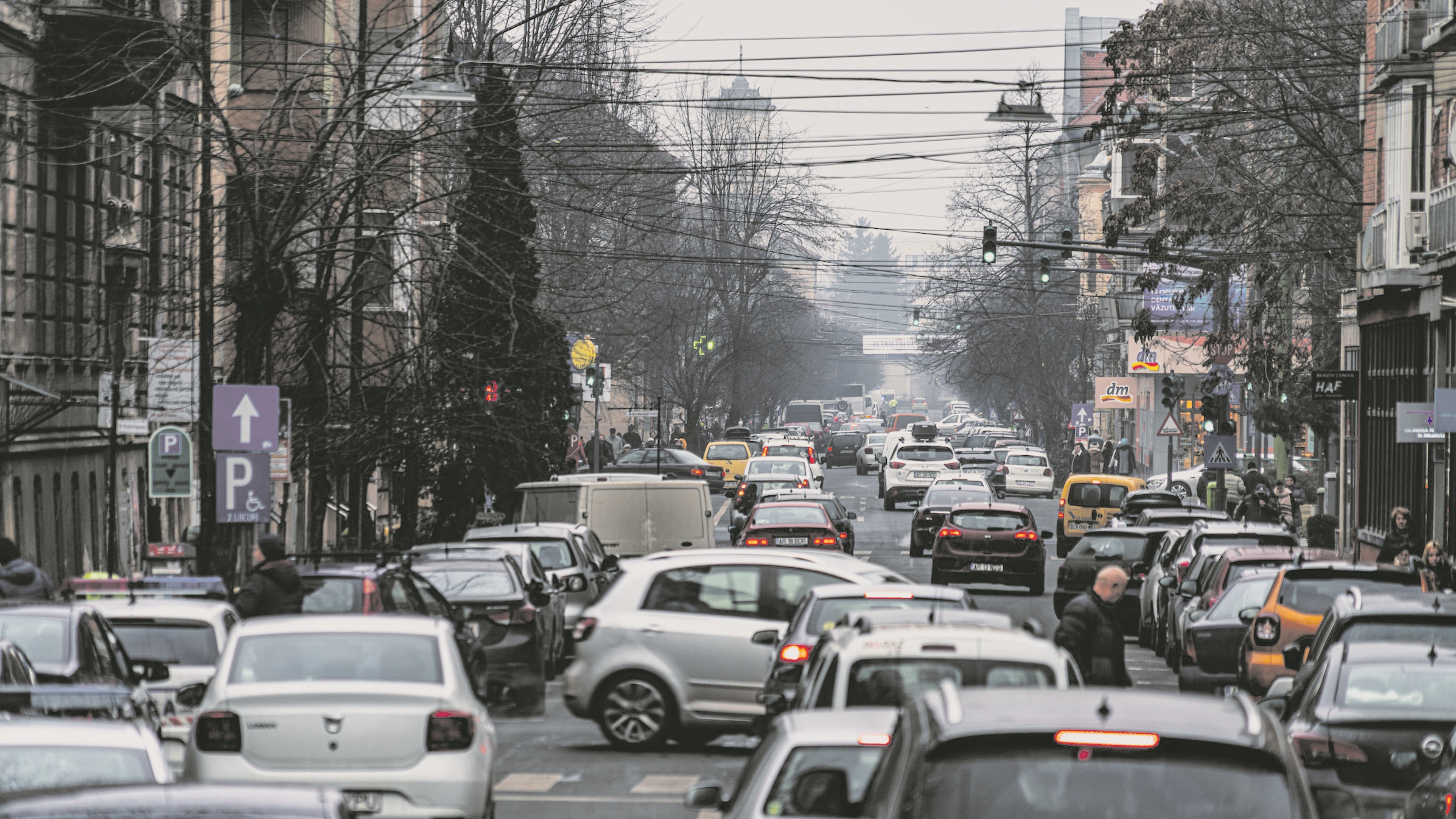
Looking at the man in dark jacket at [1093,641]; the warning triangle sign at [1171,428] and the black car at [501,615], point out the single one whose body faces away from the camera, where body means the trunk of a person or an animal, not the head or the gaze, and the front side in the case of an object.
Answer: the black car

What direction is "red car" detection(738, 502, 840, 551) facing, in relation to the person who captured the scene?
facing away from the viewer

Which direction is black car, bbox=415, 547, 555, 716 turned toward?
away from the camera

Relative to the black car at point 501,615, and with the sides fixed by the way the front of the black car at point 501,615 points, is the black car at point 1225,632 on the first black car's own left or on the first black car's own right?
on the first black car's own right

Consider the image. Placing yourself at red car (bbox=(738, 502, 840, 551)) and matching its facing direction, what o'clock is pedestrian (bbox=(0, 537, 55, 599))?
The pedestrian is roughly at 7 o'clock from the red car.

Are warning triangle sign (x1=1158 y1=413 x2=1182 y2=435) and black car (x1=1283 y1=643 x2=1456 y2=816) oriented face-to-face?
yes

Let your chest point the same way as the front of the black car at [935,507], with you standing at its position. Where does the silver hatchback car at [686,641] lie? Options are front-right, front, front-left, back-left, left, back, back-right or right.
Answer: back
